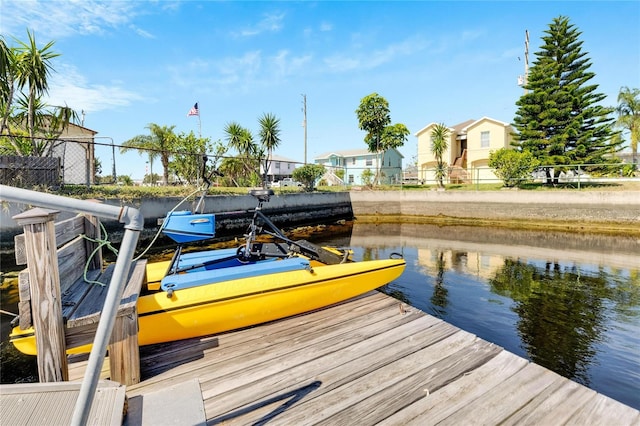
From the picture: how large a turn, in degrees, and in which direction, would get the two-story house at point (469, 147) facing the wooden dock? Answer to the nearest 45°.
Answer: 0° — it already faces it

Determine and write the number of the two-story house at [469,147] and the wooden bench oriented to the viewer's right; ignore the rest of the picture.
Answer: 1

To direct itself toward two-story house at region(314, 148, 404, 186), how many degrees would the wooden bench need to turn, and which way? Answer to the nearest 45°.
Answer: approximately 45° to its left

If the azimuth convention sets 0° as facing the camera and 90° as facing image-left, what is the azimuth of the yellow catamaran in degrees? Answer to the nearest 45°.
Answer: approximately 270°

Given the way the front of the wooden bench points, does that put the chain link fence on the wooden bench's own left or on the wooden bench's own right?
on the wooden bench's own left

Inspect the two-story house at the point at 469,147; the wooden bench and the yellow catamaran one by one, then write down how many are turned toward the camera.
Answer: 1

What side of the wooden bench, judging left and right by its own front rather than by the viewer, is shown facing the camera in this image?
right

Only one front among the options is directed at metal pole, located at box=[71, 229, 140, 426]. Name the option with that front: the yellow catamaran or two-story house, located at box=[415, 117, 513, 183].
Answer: the two-story house

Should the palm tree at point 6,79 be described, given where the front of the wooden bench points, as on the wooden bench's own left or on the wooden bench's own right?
on the wooden bench's own left

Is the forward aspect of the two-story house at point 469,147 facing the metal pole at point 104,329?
yes
